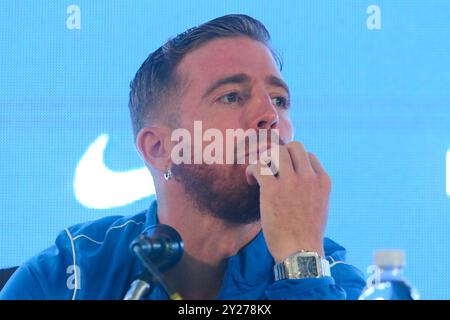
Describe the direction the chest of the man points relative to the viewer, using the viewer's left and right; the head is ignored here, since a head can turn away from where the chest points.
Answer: facing the viewer and to the right of the viewer

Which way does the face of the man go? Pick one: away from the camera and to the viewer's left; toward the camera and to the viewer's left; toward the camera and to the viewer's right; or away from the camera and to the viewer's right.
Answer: toward the camera and to the viewer's right
